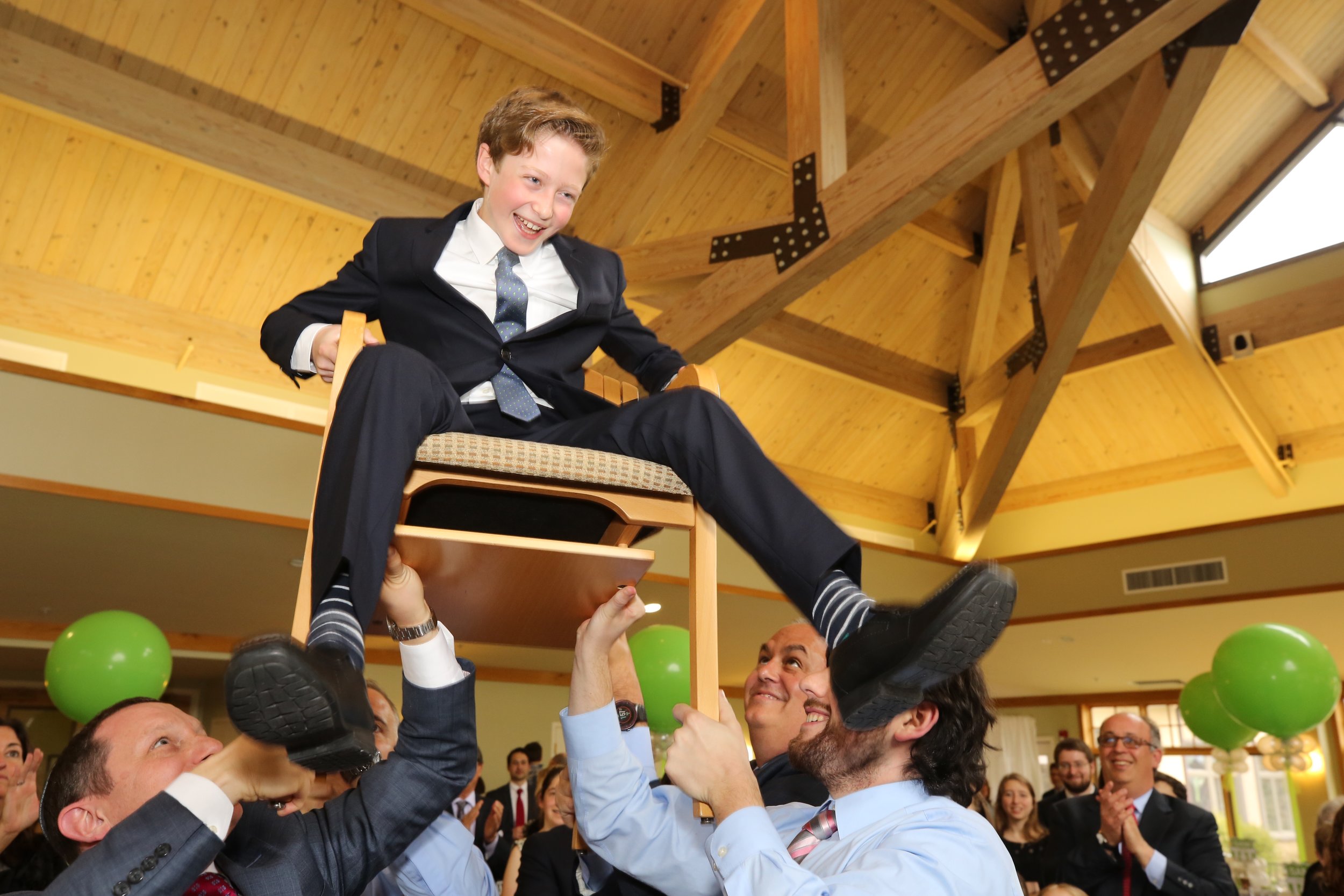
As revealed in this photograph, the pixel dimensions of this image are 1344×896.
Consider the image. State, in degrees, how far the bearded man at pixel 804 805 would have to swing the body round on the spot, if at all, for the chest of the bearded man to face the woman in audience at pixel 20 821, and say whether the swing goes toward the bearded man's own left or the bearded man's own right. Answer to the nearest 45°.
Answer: approximately 45° to the bearded man's own right

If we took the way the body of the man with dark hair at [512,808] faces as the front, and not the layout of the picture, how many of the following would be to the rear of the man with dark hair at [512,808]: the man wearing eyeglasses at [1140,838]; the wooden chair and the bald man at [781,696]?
0

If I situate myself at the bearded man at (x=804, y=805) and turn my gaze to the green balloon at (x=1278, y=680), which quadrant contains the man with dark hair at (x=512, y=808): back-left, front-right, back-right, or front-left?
front-left

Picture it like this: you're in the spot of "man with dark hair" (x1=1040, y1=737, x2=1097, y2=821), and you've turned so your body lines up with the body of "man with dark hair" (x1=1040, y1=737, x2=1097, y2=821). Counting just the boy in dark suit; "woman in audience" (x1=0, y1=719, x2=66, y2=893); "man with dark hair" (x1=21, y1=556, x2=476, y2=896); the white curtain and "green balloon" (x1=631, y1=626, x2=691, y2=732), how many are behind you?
1

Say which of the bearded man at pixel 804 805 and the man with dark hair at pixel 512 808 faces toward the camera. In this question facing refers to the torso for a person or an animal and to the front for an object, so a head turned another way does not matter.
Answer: the man with dark hair

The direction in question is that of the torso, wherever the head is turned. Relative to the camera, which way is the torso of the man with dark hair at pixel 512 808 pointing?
toward the camera

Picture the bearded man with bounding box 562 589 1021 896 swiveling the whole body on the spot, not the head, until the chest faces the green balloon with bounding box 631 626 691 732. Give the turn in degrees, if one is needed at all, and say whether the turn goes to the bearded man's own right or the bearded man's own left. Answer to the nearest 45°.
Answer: approximately 90° to the bearded man's own right

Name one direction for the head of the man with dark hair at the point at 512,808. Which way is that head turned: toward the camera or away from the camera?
toward the camera

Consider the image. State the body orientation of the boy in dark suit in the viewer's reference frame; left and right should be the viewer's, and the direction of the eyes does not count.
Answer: facing the viewer

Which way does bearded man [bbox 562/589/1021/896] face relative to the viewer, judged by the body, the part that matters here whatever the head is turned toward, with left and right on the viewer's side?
facing to the left of the viewer

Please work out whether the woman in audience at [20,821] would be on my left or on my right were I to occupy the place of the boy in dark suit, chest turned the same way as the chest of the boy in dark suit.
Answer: on my right

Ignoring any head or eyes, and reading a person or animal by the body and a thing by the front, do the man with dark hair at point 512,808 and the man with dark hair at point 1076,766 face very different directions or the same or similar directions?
same or similar directions

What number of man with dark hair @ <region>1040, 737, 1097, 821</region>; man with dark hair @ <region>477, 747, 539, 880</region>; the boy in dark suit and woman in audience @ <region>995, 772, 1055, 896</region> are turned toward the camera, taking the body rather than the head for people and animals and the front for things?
4

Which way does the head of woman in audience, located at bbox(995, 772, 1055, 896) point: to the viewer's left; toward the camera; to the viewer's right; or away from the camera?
toward the camera
